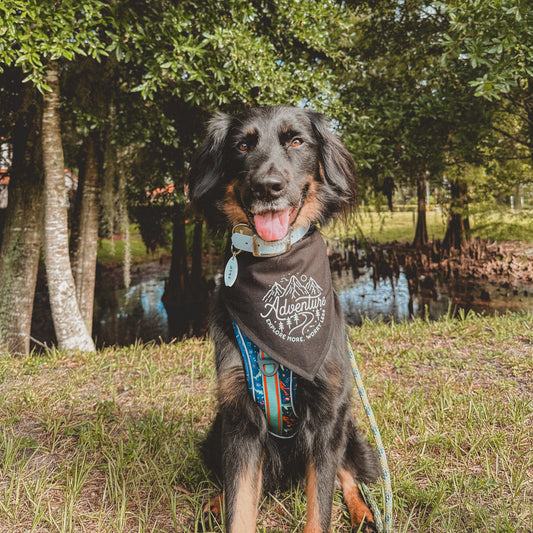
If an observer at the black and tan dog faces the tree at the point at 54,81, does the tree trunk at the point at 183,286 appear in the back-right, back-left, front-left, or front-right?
front-right

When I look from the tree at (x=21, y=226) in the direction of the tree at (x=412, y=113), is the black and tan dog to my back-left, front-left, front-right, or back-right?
back-right

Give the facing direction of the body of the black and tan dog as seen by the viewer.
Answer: toward the camera

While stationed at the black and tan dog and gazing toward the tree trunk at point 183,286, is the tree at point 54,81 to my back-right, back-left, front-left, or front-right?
front-left

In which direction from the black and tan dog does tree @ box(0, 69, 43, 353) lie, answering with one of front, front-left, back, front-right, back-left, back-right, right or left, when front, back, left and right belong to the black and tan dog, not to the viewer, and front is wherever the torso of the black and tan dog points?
back-right

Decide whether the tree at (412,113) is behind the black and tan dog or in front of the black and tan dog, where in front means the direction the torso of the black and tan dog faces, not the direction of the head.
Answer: behind

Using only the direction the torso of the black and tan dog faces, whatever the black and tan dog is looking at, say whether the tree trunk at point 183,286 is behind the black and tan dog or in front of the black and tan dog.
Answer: behind
